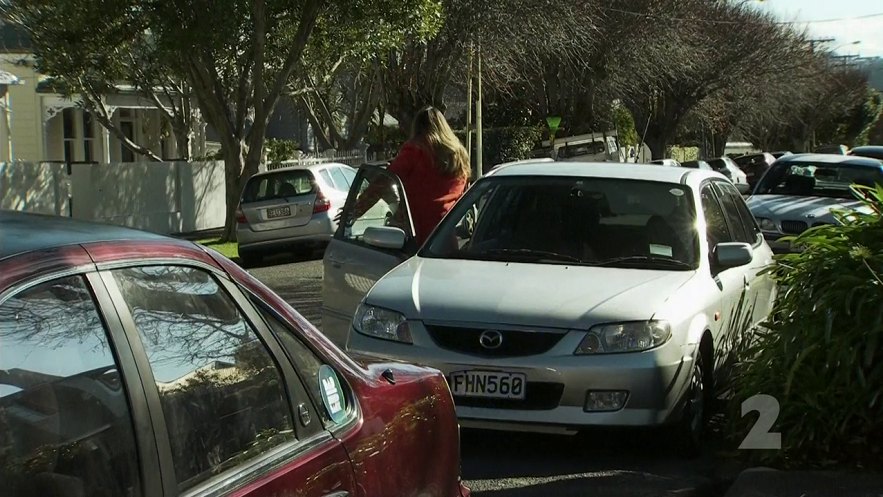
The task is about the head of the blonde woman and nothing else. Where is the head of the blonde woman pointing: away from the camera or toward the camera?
away from the camera

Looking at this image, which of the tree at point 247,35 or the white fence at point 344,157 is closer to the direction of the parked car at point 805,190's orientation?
the tree

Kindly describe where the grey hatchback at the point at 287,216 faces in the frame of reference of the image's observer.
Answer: facing away from the viewer and to the right of the viewer

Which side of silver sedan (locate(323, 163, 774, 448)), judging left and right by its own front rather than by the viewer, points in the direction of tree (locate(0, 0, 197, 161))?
right

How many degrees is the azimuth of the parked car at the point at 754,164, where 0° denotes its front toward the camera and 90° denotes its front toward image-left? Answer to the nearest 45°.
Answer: approximately 45°

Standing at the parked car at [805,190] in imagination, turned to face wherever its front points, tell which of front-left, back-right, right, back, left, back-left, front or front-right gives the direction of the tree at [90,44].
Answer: front-right

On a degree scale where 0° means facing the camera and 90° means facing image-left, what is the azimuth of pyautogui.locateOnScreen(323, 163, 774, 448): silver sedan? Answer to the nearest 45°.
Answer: approximately 45°

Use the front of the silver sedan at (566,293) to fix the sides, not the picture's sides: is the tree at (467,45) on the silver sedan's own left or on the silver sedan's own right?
on the silver sedan's own right

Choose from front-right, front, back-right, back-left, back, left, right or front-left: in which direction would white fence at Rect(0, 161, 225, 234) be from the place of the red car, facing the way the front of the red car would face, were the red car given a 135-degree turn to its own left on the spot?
left

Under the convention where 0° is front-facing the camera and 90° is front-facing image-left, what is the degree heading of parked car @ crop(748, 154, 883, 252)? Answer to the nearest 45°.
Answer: approximately 45°
